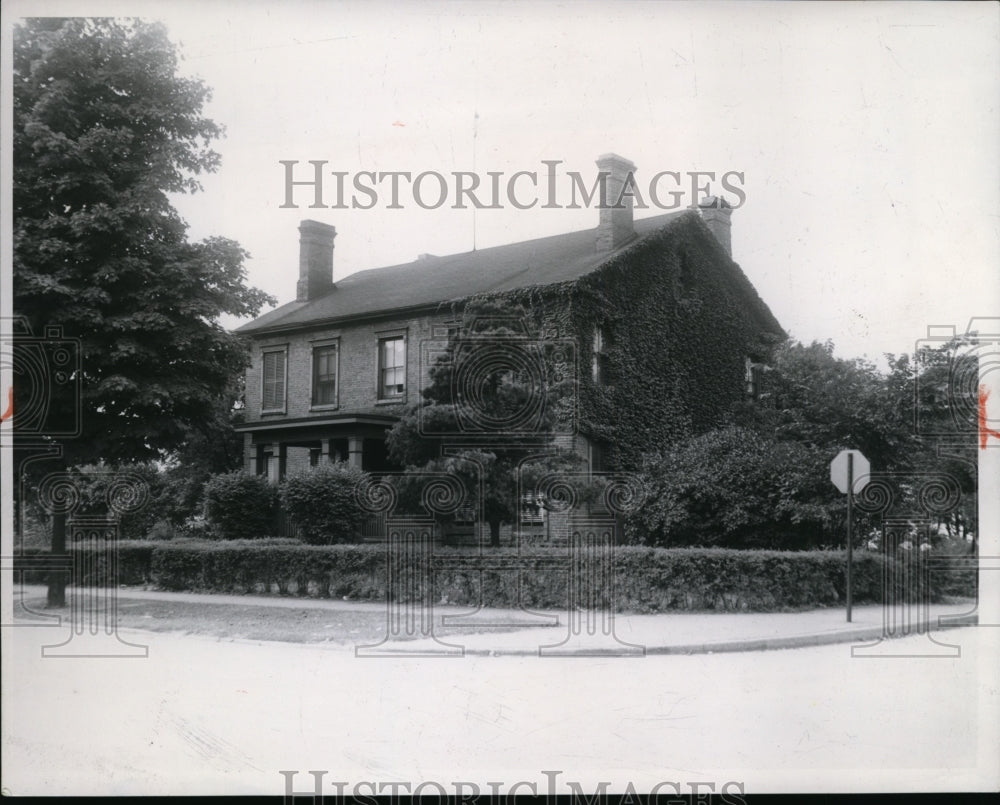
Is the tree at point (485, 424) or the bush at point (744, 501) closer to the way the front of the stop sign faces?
the bush

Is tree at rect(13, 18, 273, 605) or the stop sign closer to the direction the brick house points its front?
the tree

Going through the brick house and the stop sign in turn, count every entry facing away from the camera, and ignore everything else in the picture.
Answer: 1

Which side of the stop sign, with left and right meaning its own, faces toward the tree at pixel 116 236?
left

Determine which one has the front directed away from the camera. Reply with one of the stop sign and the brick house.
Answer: the stop sign

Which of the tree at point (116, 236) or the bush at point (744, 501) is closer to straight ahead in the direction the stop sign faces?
the bush

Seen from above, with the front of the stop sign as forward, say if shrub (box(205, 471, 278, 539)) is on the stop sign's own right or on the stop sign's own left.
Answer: on the stop sign's own left

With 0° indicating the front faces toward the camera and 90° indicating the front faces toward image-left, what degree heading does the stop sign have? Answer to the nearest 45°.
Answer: approximately 180°

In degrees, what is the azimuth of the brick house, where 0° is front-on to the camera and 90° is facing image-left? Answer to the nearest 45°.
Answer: approximately 45°

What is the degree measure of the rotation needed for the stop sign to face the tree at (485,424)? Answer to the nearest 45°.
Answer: approximately 90° to its left
